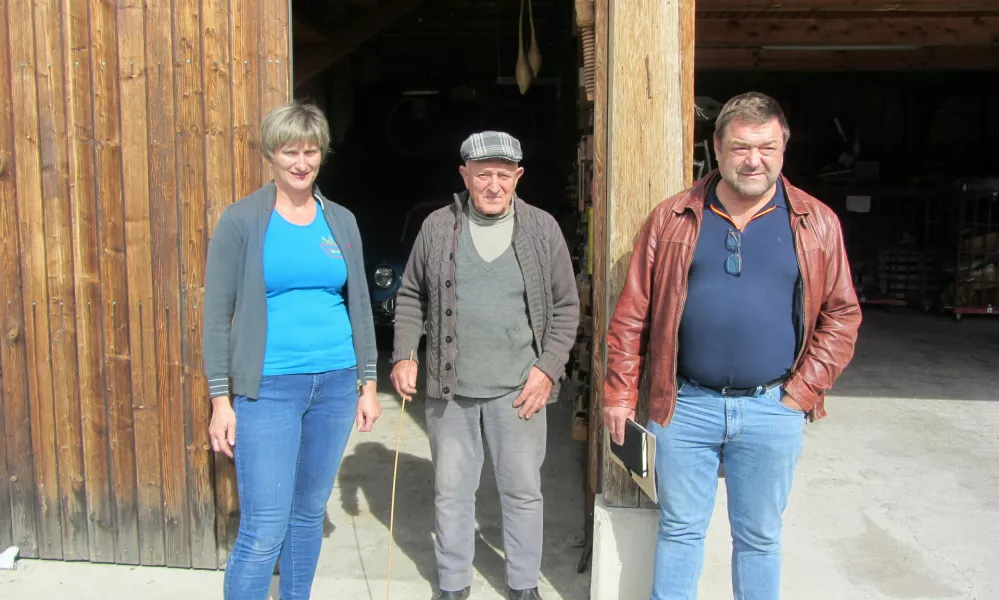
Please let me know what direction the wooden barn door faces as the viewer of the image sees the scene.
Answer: facing the viewer

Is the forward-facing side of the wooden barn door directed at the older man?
no

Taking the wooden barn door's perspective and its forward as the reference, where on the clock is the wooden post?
The wooden post is roughly at 10 o'clock from the wooden barn door.

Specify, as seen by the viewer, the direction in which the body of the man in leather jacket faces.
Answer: toward the camera

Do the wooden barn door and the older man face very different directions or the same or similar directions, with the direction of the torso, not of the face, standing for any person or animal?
same or similar directions

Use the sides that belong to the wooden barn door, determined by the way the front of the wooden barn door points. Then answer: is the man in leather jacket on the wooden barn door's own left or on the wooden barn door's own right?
on the wooden barn door's own left

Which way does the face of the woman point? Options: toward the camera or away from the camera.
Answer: toward the camera

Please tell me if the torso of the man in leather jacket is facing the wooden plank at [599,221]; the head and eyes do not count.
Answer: no

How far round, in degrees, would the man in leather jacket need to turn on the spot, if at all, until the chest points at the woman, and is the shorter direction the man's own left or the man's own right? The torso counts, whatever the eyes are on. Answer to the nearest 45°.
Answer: approximately 90° to the man's own right

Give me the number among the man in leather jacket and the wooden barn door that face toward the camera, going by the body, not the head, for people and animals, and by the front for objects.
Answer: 2

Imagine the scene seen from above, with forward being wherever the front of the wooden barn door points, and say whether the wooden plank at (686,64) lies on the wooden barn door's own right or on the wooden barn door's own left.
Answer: on the wooden barn door's own left

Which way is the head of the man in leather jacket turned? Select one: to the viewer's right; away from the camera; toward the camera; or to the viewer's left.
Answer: toward the camera

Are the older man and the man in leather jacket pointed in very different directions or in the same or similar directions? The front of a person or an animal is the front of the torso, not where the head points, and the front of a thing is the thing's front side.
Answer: same or similar directions

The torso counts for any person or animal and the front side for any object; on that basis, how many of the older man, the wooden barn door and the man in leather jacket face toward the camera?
3

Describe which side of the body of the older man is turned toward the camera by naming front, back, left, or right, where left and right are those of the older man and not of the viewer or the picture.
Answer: front

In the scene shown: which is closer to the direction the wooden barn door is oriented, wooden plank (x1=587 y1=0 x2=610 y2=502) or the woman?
the woman
